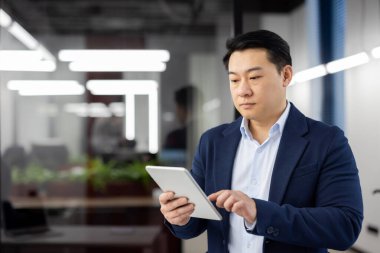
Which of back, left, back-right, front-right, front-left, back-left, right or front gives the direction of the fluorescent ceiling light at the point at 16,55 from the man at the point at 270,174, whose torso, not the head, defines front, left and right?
right

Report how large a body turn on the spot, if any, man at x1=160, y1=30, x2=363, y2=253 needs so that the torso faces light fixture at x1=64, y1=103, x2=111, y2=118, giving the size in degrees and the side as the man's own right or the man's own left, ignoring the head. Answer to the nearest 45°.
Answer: approximately 90° to the man's own right

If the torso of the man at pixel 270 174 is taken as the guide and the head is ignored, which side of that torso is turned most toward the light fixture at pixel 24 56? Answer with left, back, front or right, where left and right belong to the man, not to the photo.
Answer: right

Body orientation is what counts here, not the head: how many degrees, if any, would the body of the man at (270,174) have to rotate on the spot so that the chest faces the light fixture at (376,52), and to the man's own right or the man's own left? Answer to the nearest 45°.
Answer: approximately 180°

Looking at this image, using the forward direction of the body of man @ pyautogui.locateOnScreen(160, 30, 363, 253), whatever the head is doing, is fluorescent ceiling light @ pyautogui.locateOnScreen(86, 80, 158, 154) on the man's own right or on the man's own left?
on the man's own right

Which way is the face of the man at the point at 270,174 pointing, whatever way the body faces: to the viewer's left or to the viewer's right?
to the viewer's left

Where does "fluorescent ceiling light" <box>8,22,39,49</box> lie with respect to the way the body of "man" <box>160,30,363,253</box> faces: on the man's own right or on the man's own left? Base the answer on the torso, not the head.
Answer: on the man's own right

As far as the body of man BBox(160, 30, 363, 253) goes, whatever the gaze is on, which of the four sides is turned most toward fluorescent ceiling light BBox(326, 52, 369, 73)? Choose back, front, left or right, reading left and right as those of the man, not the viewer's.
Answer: back

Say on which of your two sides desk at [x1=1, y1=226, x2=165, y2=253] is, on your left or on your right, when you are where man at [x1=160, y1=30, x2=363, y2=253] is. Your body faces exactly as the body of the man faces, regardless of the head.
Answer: on your right
